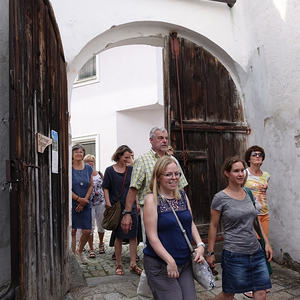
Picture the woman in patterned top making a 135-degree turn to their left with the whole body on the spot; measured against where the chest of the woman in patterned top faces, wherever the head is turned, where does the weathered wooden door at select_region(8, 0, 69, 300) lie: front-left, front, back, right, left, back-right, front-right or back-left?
back

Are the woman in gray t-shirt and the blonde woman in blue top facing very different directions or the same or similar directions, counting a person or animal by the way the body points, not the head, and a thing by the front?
same or similar directions

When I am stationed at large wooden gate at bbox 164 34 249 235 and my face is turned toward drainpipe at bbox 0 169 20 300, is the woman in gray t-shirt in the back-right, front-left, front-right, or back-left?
front-left

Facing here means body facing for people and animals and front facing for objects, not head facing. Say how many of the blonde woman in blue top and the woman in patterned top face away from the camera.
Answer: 0

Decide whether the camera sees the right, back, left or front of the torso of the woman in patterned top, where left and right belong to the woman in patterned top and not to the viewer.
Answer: front

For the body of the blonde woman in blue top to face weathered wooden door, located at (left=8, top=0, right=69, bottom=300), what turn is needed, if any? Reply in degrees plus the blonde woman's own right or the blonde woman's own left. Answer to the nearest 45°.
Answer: approximately 135° to the blonde woman's own right

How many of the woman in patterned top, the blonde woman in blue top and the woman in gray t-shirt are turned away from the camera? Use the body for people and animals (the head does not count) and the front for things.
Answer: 0

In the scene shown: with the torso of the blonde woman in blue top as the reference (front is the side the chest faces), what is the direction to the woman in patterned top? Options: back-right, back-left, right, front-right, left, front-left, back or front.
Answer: left

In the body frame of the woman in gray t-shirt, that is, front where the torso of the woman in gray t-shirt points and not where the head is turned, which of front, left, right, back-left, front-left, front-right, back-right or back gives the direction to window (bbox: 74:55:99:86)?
back

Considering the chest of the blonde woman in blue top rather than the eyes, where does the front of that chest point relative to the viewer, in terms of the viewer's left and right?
facing the viewer and to the right of the viewer

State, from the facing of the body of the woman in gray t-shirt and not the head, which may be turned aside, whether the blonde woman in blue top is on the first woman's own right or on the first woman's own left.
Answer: on the first woman's own right

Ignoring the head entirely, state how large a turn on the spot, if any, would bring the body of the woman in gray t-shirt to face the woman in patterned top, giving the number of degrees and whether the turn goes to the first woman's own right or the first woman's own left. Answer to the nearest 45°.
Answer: approximately 135° to the first woman's own left

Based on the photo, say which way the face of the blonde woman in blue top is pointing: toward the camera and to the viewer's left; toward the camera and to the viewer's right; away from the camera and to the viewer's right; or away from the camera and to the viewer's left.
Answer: toward the camera and to the viewer's right

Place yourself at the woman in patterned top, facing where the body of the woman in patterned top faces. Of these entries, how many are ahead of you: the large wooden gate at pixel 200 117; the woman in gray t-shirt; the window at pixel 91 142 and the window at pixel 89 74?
1
